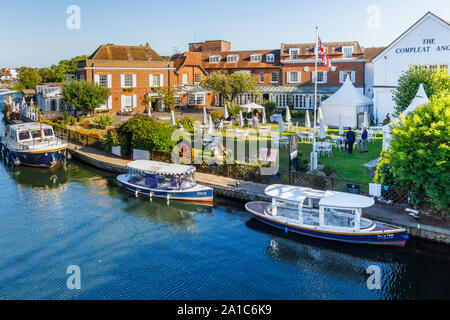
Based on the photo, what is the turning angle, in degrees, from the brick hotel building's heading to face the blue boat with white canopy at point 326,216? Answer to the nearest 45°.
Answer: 0° — it already faces it

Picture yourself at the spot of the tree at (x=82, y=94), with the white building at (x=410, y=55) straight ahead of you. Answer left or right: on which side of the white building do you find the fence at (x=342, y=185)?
right

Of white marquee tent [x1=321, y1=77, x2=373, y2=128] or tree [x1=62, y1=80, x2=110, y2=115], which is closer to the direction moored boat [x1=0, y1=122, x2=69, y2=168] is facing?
the white marquee tent

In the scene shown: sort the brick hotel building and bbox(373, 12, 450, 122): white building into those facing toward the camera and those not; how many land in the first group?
2

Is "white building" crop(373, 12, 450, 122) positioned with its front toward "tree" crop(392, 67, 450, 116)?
yes

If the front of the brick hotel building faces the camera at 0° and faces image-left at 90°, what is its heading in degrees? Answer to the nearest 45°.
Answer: approximately 0°

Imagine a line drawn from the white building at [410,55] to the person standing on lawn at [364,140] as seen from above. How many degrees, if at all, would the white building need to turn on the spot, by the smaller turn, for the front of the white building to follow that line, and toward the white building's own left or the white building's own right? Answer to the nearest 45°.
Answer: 0° — it already faces them
